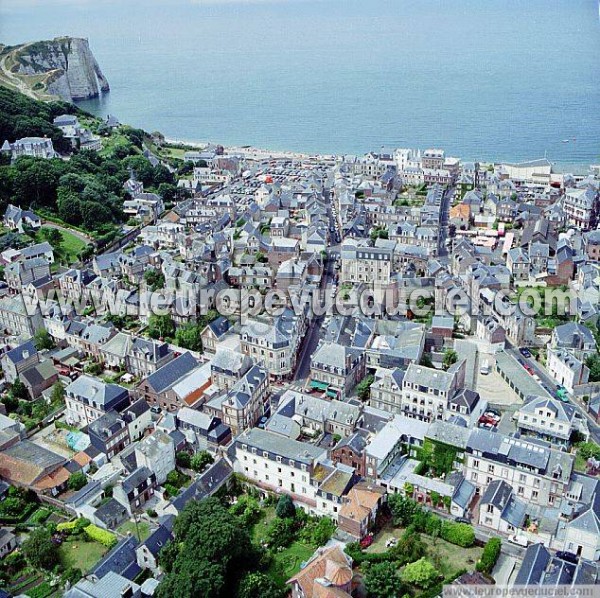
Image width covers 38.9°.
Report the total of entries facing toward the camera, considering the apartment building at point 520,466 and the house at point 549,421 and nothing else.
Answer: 2

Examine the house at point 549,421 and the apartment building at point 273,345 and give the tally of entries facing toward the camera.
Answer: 2

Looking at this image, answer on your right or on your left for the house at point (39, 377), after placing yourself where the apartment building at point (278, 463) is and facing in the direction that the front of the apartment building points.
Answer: on your right

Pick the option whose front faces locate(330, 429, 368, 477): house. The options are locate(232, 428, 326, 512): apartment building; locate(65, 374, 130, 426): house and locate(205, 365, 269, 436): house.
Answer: locate(205, 365, 269, 436): house

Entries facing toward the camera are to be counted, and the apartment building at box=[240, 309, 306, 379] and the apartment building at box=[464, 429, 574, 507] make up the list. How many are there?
2

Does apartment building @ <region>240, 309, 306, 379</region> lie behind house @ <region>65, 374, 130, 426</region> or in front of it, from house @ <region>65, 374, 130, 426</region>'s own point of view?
behind
